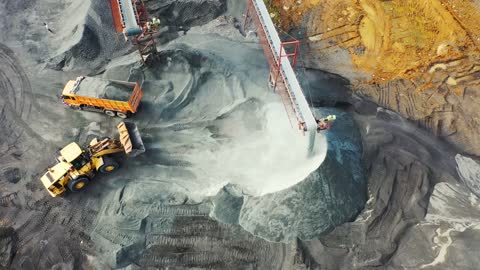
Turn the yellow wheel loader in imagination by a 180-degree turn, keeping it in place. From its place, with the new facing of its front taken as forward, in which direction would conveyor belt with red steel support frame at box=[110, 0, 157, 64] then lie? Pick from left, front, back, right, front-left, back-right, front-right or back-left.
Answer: back

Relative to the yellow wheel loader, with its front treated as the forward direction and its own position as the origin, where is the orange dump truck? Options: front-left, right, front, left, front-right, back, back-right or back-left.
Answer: front

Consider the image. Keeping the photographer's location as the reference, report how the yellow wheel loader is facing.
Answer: facing away from the viewer and to the right of the viewer
